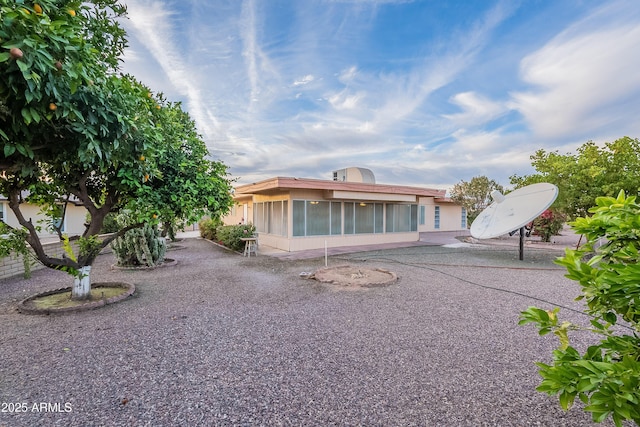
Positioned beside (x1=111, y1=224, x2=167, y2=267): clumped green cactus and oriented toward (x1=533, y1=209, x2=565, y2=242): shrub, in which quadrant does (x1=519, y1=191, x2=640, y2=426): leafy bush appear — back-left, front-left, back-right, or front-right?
front-right

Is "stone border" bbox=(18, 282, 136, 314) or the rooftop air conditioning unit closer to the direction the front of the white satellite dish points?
the stone border

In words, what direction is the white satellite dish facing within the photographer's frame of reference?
facing the viewer and to the left of the viewer

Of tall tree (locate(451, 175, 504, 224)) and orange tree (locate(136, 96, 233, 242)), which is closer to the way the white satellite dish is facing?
the orange tree

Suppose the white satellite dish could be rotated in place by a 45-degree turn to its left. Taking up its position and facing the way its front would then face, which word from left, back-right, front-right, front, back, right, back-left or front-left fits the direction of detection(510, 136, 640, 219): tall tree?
back-left

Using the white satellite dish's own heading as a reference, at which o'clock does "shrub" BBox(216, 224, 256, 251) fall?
The shrub is roughly at 1 o'clock from the white satellite dish.

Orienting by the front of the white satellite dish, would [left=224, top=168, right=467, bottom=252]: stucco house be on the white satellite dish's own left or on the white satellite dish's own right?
on the white satellite dish's own right

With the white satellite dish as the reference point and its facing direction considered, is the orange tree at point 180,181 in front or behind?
in front

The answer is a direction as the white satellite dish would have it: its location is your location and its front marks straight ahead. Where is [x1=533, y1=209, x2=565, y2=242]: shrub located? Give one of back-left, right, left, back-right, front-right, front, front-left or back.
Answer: back-right

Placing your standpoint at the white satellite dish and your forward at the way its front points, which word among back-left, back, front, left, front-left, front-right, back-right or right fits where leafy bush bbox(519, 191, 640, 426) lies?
front-left

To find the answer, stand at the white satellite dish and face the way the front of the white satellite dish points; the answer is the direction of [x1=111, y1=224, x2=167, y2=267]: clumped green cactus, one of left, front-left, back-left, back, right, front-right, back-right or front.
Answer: front

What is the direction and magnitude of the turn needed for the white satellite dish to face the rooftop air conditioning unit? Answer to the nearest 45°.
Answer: approximately 45° to its right

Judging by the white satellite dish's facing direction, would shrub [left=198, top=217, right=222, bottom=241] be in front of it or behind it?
in front

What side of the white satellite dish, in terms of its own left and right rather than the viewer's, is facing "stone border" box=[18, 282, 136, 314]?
front

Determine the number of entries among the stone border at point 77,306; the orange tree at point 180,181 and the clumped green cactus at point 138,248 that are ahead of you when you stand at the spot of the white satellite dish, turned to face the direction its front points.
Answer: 3
